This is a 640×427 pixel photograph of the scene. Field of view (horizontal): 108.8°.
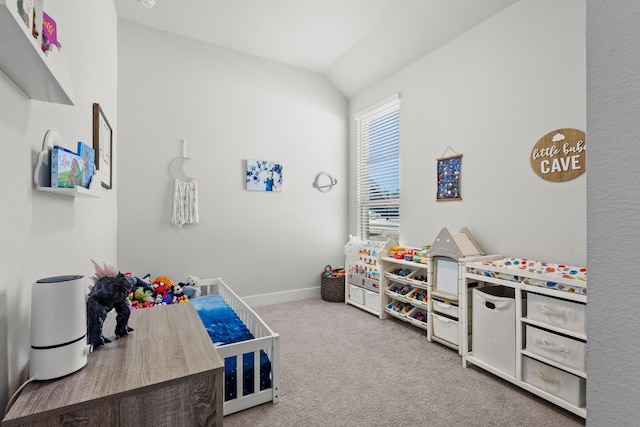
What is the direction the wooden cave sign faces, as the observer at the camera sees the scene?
facing the viewer and to the left of the viewer

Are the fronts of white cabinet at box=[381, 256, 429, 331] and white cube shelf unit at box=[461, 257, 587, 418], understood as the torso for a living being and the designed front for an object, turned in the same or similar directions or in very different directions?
same or similar directions

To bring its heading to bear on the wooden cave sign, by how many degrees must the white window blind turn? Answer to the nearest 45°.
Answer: approximately 90° to its left

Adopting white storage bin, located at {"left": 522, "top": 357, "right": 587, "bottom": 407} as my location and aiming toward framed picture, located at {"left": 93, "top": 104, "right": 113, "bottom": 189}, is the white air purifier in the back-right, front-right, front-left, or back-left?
front-left

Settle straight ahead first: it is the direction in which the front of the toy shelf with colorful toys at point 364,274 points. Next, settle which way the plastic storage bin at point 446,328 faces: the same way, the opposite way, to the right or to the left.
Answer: the same way

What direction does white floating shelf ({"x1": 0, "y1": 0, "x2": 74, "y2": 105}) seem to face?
to the viewer's right

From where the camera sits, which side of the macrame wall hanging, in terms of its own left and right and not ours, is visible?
front

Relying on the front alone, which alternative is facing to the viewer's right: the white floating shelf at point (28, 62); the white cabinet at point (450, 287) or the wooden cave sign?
the white floating shelf

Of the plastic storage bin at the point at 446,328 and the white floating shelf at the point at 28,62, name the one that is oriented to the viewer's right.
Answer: the white floating shelf

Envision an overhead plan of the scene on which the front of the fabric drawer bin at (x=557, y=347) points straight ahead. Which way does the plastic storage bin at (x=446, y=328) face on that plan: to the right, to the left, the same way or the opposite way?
the same way

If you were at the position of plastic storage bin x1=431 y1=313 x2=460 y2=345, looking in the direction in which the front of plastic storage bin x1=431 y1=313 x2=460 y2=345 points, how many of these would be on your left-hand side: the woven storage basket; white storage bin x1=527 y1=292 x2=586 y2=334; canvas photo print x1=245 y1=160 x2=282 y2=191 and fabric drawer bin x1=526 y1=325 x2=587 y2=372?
2

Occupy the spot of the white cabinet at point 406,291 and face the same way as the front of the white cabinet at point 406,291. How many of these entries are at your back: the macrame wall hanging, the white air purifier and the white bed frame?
0

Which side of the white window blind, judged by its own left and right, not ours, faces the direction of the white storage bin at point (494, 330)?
left

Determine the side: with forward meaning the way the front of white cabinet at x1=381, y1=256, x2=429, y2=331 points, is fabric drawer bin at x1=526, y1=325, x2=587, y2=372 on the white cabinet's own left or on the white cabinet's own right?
on the white cabinet's own left

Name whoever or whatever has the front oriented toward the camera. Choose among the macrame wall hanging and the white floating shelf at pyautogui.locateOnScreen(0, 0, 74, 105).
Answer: the macrame wall hanging

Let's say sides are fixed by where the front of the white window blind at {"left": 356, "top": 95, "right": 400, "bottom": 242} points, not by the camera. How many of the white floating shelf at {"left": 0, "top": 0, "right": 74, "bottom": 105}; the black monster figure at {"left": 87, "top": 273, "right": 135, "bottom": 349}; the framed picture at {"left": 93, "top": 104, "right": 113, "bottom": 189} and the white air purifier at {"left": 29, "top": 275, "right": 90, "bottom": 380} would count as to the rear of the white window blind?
0

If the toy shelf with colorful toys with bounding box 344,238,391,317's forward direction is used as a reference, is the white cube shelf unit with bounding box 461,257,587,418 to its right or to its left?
on its left
